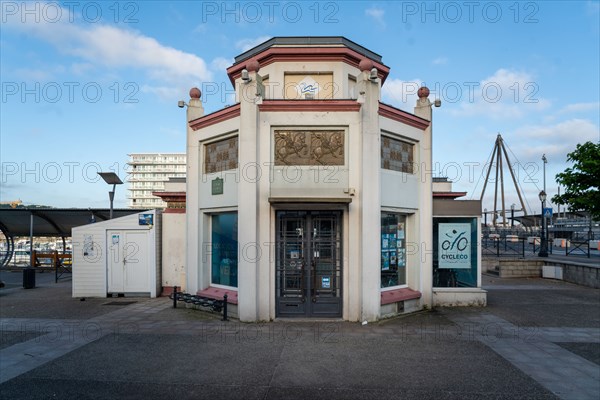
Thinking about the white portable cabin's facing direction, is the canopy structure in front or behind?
behind

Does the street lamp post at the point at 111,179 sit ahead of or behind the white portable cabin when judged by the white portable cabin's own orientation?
behind

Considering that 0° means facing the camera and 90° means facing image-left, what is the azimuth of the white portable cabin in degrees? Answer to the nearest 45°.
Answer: approximately 0°

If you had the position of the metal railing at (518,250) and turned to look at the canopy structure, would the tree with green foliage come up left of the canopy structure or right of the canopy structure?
left
